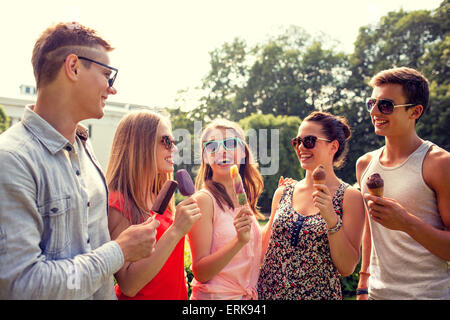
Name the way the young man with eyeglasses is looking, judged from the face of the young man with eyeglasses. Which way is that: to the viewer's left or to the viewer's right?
to the viewer's right

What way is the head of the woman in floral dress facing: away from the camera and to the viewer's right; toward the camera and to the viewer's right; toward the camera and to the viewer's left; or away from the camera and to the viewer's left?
toward the camera and to the viewer's left

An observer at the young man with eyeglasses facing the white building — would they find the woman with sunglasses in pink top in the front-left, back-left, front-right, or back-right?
front-right

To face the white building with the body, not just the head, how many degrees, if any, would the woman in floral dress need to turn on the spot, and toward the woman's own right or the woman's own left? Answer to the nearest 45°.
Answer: approximately 90° to the woman's own right

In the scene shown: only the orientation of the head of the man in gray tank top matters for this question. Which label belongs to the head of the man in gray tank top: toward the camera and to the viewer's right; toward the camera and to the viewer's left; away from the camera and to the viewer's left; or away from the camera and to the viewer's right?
toward the camera and to the viewer's left

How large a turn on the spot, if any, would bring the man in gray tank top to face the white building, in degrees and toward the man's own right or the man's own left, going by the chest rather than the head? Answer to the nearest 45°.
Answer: approximately 90° to the man's own right

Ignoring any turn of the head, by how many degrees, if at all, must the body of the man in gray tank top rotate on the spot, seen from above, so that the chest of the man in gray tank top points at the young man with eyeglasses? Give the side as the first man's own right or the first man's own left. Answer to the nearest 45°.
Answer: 0° — they already face them

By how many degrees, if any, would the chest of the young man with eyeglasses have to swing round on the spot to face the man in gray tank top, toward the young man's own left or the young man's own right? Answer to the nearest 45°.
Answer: approximately 45° to the young man's own left

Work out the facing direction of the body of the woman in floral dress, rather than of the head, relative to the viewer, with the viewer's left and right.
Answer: facing the viewer and to the left of the viewer

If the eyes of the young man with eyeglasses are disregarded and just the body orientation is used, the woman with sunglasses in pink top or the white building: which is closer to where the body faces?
the woman with sunglasses in pink top

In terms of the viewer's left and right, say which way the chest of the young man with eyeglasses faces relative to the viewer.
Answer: facing the viewer and to the right of the viewer

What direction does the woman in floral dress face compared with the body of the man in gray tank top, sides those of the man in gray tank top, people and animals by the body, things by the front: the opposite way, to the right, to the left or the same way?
the same way

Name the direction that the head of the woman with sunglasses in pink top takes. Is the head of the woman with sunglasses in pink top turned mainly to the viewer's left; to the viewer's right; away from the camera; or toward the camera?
toward the camera

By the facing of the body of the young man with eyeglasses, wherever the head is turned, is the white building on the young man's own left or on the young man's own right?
on the young man's own left

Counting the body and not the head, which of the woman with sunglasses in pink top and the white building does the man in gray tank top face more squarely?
the woman with sunglasses in pink top
